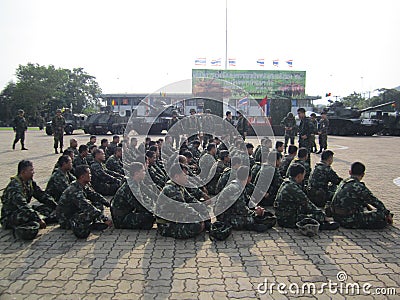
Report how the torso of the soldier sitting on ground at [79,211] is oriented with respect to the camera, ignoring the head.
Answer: to the viewer's right

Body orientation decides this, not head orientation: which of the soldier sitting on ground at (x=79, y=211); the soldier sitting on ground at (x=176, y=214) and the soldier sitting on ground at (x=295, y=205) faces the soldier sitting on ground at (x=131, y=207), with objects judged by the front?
the soldier sitting on ground at (x=79, y=211)

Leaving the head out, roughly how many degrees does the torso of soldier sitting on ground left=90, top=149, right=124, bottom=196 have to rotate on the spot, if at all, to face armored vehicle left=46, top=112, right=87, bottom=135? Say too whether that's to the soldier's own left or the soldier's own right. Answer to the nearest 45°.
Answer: approximately 90° to the soldier's own left

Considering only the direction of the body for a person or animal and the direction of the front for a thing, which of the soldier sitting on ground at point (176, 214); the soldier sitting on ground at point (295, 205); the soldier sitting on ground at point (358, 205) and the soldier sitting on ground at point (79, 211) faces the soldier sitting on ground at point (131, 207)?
the soldier sitting on ground at point (79, 211)

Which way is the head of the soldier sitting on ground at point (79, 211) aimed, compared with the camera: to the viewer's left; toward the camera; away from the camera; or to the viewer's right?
to the viewer's right
